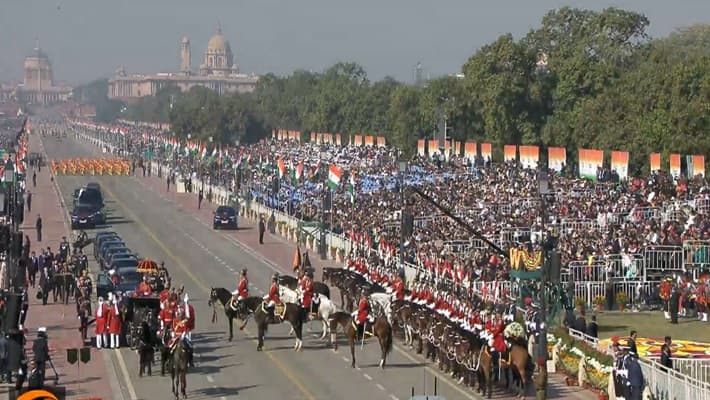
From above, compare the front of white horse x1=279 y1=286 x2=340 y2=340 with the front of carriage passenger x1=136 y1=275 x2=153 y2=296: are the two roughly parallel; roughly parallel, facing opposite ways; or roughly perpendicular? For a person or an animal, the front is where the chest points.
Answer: roughly perpendicular

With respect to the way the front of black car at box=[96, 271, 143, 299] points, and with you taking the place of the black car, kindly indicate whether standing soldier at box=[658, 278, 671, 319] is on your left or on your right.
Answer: on your left

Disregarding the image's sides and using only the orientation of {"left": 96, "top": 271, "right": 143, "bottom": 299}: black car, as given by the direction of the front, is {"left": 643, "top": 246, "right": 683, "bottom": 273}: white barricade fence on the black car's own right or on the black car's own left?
on the black car's own left

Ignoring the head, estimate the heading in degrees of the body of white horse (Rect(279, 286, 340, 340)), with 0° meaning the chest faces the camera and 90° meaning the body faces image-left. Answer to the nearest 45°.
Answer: approximately 90°

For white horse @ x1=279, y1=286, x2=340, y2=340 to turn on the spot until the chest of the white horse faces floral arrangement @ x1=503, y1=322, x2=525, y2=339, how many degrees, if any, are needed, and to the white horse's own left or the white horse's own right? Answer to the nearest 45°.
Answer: approximately 135° to the white horse's own left

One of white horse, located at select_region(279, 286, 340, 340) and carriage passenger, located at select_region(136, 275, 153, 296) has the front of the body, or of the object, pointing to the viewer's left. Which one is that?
the white horse

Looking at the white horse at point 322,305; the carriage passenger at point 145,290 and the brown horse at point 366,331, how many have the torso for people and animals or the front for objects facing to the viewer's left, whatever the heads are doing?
2

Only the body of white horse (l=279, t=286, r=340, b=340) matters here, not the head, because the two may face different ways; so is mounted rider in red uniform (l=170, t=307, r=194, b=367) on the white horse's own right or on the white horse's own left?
on the white horse's own left

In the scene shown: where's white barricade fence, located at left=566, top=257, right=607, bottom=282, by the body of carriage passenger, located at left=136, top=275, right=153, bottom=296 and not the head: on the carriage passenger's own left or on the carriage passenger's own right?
on the carriage passenger's own left

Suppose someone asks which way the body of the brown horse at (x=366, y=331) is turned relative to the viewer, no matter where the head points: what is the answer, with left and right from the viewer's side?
facing to the left of the viewer
